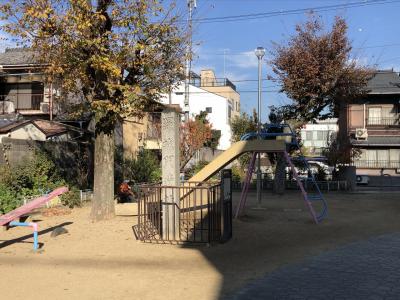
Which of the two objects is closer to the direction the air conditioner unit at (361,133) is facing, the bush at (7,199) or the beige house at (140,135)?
the bush

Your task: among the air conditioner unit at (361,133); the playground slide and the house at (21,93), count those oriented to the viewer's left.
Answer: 1

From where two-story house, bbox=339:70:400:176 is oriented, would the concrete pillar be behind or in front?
in front

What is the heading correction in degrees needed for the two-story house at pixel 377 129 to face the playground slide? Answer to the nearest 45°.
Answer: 0° — it already faces it

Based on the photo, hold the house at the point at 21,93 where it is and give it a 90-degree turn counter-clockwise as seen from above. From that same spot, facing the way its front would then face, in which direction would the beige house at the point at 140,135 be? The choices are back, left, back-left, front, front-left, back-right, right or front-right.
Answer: front

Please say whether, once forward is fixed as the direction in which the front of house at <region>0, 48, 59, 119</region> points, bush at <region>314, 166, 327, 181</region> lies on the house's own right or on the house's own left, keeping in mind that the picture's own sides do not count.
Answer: on the house's own left

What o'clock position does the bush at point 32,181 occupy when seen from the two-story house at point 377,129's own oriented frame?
The bush is roughly at 1 o'clock from the two-story house.

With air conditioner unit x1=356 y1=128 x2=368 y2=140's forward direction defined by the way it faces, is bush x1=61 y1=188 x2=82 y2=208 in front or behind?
in front

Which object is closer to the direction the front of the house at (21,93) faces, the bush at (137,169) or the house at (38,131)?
the house

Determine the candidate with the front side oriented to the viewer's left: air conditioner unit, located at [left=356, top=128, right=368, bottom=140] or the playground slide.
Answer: the playground slide

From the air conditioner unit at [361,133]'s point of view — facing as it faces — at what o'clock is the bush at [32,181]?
The bush is roughly at 1 o'clock from the air conditioner unit.

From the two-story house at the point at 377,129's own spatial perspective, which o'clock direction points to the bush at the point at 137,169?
The bush is roughly at 1 o'clock from the two-story house.

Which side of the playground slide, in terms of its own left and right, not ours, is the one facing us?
left

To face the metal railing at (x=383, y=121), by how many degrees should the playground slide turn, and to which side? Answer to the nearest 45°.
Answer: approximately 135° to its right
